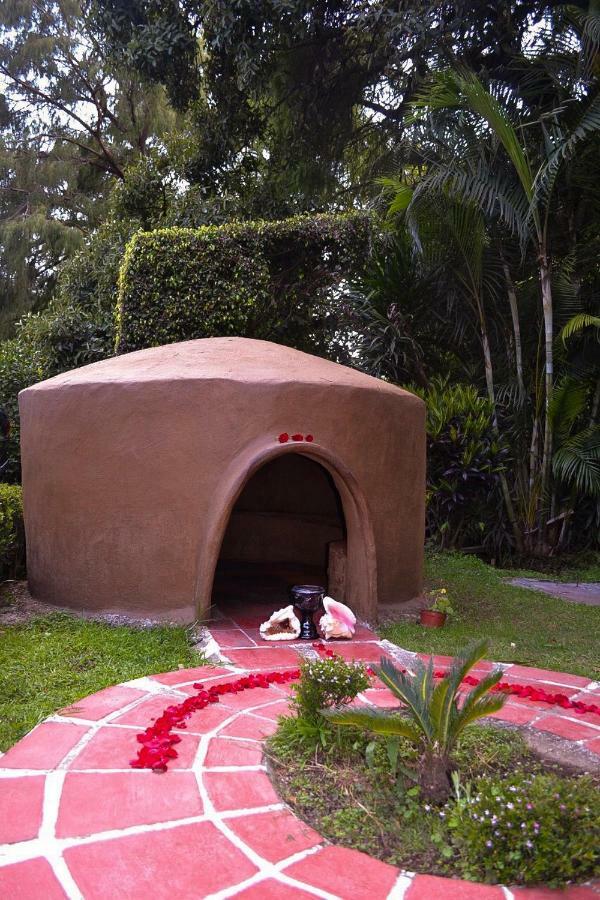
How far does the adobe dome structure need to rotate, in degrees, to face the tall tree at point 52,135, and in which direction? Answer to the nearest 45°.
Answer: approximately 180°

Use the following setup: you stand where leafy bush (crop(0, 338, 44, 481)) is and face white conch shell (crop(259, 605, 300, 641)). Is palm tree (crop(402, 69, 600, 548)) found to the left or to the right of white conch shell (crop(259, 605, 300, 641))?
left

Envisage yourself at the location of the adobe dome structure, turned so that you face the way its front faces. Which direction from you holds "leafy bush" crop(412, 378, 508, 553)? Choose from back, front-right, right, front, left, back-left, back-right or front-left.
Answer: back-left

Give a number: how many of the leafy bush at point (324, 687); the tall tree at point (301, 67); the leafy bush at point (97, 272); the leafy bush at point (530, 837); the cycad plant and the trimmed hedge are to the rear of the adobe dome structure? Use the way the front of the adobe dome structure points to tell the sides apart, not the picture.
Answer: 3

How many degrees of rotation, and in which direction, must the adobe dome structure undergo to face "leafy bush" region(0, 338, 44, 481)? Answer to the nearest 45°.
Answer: approximately 135° to its right

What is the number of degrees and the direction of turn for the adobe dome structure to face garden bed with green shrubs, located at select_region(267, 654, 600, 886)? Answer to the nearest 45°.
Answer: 0° — it already faces it

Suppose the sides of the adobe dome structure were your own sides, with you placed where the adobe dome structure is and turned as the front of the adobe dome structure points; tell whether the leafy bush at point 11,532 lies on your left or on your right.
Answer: on your right

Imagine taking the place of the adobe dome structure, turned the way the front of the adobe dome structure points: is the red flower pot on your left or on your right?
on your left

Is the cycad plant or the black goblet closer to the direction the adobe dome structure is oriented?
the cycad plant

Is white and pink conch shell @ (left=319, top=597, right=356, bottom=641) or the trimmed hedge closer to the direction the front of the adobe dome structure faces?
the white and pink conch shell

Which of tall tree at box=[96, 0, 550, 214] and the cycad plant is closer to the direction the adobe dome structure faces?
the cycad plant

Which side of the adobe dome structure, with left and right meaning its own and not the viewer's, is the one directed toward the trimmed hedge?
back

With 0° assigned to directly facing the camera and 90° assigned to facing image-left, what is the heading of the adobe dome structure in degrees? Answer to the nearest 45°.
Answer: approximately 0°
